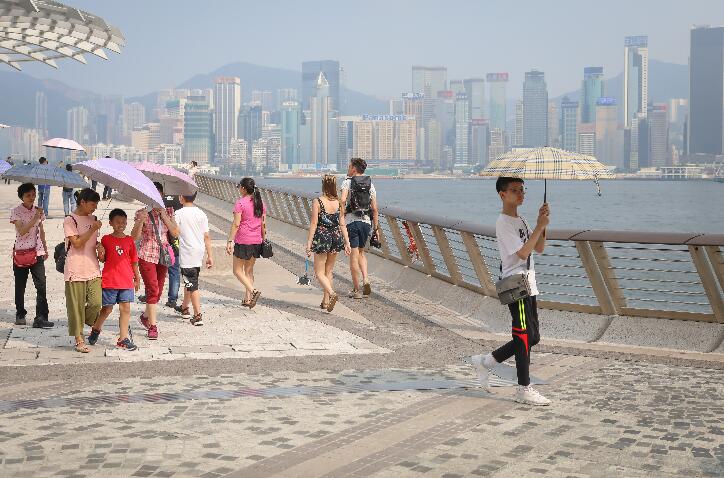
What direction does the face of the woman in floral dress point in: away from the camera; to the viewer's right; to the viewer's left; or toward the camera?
away from the camera

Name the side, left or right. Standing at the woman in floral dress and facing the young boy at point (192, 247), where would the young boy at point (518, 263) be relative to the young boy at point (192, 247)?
left

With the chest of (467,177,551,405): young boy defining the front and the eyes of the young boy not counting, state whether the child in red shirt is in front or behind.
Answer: behind

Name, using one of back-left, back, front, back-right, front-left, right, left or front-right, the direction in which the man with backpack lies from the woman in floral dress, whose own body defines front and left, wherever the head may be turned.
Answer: front-right

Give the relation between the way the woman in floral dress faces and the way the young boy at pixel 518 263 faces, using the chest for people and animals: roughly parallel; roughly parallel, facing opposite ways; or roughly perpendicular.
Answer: roughly perpendicular

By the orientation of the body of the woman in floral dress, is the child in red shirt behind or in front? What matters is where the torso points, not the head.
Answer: behind

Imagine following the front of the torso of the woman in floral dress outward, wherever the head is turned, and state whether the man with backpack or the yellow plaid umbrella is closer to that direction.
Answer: the man with backpack

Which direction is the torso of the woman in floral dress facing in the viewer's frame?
away from the camera
